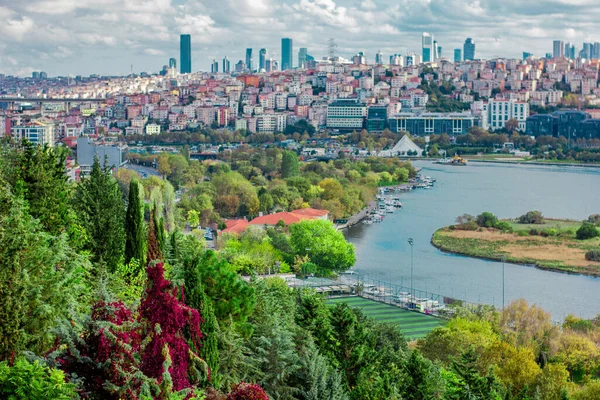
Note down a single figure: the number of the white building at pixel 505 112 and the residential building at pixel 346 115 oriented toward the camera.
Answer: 2

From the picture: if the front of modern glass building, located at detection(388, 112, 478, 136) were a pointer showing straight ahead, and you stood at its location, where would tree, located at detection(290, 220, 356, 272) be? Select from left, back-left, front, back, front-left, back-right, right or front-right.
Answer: front

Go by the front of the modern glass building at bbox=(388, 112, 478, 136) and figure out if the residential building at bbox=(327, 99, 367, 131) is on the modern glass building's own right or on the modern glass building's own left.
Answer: on the modern glass building's own right

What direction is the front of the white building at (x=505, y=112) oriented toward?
toward the camera

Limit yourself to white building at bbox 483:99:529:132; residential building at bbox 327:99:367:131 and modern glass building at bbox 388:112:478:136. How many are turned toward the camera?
3

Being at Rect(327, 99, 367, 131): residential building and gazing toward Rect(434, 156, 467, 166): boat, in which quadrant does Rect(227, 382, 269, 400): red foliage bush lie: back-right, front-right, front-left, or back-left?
front-right

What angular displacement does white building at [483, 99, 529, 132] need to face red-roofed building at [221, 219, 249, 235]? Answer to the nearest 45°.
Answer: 0° — it already faces it

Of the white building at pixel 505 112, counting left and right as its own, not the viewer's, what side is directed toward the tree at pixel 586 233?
front

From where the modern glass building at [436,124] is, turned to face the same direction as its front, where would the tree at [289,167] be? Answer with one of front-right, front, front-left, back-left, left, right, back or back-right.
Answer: front

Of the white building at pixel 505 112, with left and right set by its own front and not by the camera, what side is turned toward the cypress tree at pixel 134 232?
front

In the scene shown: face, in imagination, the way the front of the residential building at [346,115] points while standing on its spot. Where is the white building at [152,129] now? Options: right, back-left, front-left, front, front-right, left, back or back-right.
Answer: right

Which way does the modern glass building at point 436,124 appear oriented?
toward the camera

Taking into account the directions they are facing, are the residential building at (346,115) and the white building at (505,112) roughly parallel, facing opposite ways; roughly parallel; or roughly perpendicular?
roughly parallel

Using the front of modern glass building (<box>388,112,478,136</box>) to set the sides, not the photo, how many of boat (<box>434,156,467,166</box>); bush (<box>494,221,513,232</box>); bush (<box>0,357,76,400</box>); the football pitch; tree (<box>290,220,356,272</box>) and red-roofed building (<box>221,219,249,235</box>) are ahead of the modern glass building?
6

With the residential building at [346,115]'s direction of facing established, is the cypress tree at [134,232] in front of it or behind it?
in front

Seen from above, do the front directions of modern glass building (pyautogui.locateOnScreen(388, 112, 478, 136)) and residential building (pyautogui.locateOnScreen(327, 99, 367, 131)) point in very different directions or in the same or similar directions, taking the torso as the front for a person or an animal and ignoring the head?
same or similar directions

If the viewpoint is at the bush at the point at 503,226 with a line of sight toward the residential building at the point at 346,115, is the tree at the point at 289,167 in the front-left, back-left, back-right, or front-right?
front-left

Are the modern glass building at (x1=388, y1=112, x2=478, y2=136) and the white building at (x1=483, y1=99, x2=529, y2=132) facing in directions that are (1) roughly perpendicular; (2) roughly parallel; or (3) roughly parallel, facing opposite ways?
roughly parallel
